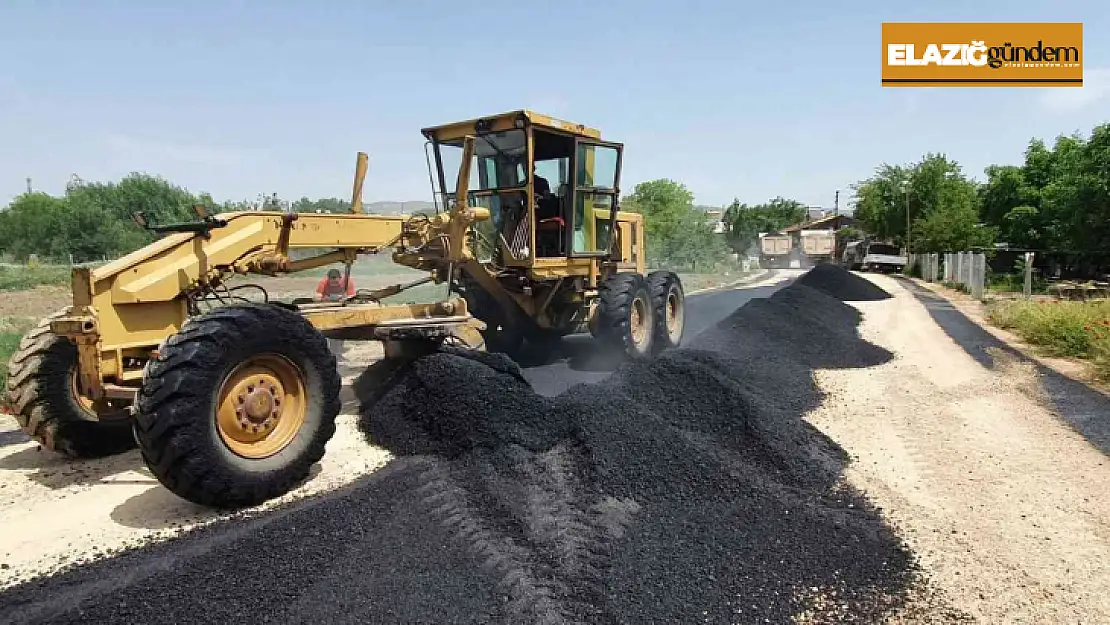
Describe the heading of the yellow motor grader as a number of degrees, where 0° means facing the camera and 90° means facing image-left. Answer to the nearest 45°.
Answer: approximately 45°

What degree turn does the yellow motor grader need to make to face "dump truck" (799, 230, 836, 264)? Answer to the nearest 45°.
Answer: approximately 180°

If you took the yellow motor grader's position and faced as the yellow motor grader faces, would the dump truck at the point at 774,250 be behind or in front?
behind

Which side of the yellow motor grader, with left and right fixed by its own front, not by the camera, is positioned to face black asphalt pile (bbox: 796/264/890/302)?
back

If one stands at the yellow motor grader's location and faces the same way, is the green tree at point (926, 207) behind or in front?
behind

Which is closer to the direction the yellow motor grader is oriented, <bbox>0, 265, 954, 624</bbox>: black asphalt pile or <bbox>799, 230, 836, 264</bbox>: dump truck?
the black asphalt pile

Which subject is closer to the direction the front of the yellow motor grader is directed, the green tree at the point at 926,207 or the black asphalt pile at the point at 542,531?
the black asphalt pile

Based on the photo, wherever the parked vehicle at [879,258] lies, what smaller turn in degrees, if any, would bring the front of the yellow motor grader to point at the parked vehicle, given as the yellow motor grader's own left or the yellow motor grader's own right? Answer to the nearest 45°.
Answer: approximately 180°

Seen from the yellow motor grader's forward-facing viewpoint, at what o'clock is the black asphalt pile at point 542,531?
The black asphalt pile is roughly at 9 o'clock from the yellow motor grader.
